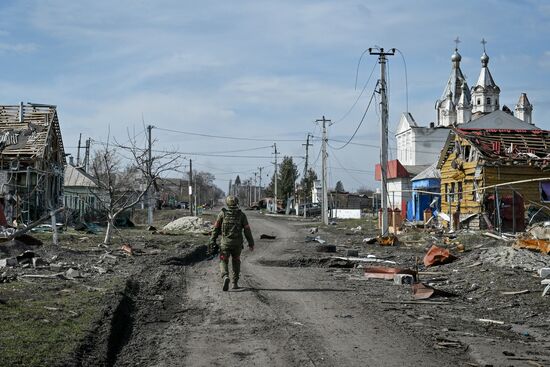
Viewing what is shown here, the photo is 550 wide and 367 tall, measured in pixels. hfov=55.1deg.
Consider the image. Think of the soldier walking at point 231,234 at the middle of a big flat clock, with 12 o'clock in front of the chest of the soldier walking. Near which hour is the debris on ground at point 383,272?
The debris on ground is roughly at 2 o'clock from the soldier walking.

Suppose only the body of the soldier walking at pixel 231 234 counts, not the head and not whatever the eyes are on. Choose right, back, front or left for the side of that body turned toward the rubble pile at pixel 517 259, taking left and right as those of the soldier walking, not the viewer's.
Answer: right

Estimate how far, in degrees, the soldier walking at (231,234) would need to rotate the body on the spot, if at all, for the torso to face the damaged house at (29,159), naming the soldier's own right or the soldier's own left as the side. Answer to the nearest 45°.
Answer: approximately 45° to the soldier's own left

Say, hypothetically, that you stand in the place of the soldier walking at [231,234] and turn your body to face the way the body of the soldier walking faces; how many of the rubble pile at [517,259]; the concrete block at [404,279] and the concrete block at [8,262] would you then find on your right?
2

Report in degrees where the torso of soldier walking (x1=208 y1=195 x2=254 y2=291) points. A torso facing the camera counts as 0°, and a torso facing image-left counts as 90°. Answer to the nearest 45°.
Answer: approximately 180°

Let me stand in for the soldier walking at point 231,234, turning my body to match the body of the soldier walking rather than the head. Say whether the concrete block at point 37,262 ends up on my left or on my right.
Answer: on my left

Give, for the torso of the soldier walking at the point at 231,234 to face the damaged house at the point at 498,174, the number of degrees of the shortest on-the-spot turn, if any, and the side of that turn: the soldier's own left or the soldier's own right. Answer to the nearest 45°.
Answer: approximately 45° to the soldier's own right

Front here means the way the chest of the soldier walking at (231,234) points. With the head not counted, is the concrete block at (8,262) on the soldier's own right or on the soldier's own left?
on the soldier's own left

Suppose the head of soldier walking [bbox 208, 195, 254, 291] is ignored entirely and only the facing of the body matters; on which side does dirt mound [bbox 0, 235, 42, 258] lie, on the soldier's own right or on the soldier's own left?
on the soldier's own left

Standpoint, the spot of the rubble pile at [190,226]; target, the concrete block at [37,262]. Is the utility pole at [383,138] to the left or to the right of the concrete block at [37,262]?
left

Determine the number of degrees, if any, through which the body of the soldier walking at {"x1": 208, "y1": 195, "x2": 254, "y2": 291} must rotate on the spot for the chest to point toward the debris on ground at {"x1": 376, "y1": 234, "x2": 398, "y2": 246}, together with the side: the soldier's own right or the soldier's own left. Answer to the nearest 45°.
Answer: approximately 45° to the soldier's own right
